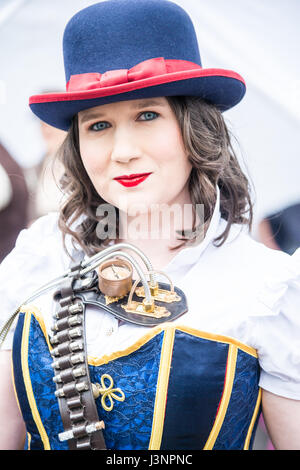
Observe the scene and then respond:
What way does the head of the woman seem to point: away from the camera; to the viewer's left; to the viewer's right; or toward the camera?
toward the camera

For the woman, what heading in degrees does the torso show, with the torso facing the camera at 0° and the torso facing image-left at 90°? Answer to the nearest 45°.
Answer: approximately 45°

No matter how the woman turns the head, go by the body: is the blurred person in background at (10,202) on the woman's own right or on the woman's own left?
on the woman's own right

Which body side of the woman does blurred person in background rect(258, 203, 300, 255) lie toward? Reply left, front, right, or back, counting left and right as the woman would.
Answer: back

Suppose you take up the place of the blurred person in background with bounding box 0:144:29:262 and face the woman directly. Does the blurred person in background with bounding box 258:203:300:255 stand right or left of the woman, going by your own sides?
left
